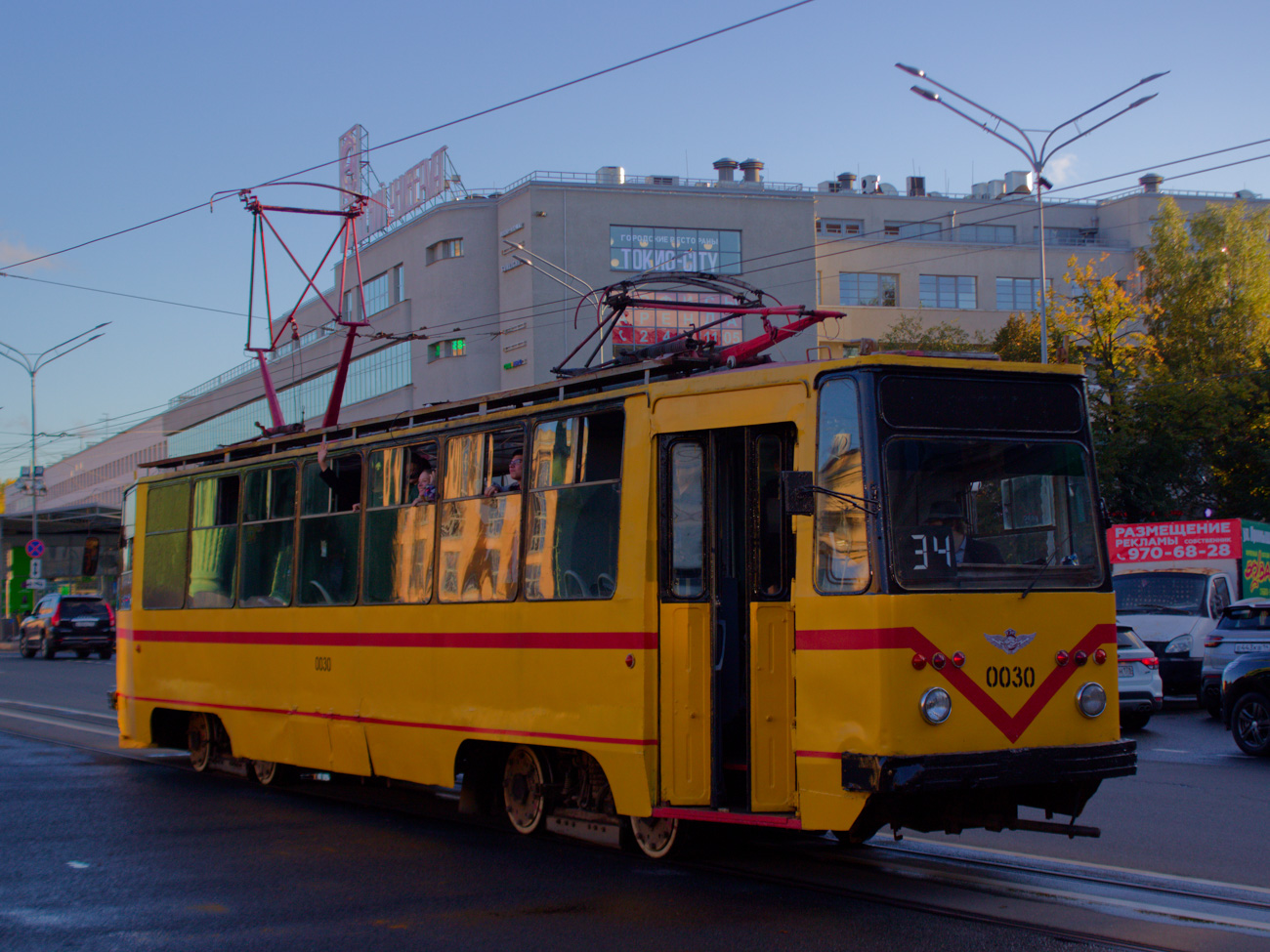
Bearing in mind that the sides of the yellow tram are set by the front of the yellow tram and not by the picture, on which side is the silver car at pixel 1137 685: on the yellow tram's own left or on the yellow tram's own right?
on the yellow tram's own left

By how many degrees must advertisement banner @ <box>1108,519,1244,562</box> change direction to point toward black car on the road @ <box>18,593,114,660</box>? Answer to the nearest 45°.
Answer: approximately 90° to its right

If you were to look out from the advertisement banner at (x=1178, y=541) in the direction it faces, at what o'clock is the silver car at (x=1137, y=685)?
The silver car is roughly at 12 o'clock from the advertisement banner.

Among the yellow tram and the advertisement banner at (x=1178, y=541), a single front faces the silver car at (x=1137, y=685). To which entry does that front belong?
the advertisement banner

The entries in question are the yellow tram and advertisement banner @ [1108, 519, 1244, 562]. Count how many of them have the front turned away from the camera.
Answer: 0

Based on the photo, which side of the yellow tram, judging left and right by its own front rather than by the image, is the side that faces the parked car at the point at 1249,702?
left
